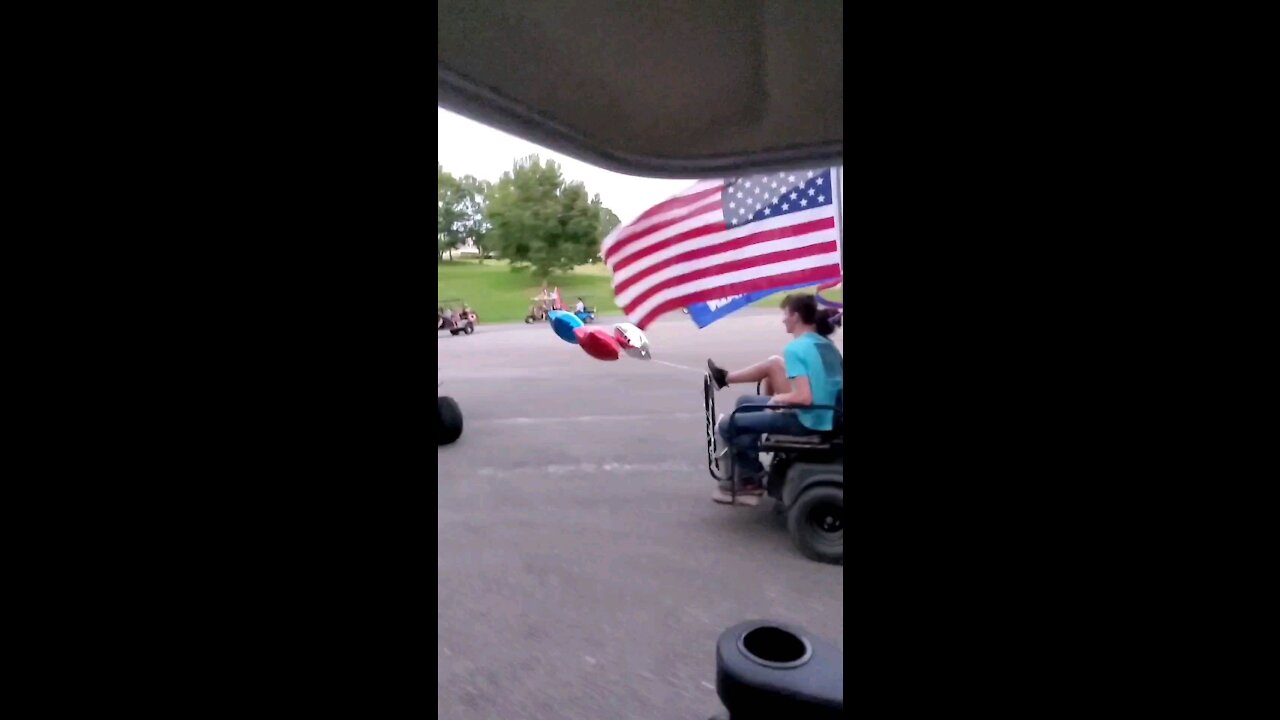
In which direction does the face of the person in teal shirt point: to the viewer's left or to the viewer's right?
to the viewer's left

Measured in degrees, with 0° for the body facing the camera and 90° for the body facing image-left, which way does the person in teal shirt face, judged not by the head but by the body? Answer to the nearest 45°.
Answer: approximately 90°
